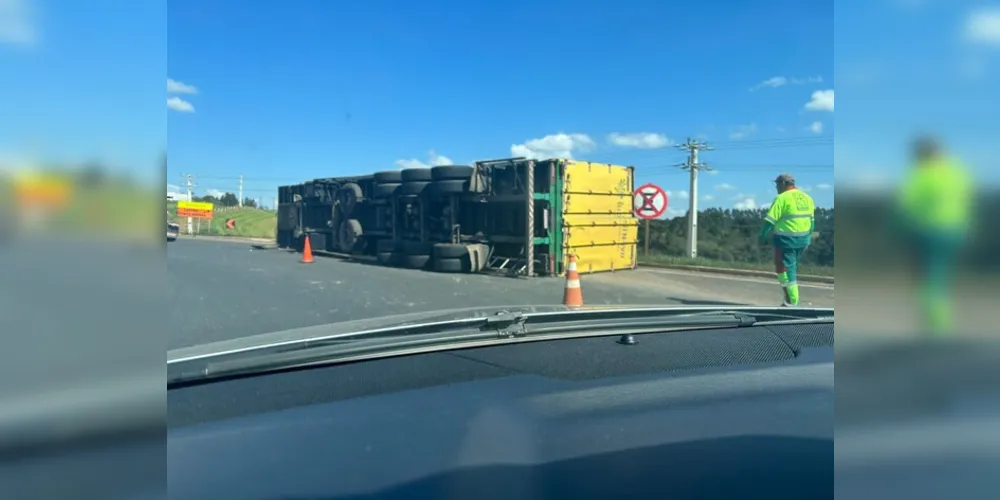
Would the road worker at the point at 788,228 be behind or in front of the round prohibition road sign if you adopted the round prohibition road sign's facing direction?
in front

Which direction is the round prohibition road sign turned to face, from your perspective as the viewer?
facing the viewer

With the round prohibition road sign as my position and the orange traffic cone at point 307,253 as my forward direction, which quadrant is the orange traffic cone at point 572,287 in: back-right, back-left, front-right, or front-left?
front-left

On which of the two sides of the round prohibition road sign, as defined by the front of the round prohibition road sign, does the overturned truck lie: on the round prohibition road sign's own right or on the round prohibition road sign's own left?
on the round prohibition road sign's own right

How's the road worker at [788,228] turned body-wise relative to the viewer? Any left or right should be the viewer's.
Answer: facing away from the viewer and to the left of the viewer

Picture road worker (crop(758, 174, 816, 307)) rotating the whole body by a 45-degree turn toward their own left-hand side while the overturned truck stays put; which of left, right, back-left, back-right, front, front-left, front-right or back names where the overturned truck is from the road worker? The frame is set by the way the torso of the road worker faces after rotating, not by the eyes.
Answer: front-right

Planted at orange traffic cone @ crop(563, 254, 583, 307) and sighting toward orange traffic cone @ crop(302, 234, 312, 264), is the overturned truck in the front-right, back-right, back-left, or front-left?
front-right

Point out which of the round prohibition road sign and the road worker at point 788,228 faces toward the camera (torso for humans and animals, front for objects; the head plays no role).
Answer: the round prohibition road sign

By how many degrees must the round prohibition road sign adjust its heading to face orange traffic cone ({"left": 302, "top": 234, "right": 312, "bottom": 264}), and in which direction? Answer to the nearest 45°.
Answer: approximately 45° to its right

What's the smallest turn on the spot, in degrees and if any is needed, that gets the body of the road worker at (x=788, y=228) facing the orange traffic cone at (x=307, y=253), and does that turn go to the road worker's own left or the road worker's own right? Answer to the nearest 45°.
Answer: approximately 45° to the road worker's own left

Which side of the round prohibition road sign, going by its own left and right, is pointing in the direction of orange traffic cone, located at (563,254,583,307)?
front
